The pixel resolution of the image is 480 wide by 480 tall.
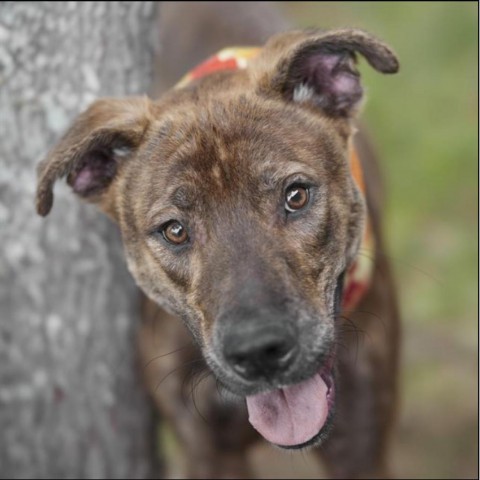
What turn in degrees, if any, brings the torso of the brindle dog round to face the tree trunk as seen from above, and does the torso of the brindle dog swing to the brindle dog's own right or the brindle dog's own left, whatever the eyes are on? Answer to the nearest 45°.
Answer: approximately 135° to the brindle dog's own right

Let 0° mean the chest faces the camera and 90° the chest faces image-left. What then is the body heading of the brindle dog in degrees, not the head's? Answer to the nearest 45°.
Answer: approximately 0°
